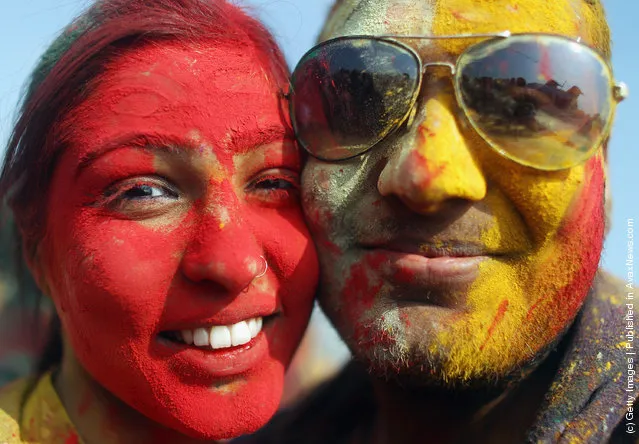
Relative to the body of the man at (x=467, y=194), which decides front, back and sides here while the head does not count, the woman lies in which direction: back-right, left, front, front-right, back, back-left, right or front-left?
right

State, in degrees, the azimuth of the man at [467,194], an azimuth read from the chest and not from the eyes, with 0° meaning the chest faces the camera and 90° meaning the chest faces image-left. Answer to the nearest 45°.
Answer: approximately 0°

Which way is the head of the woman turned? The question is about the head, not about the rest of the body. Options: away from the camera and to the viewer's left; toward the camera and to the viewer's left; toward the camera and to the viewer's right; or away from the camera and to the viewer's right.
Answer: toward the camera and to the viewer's right
